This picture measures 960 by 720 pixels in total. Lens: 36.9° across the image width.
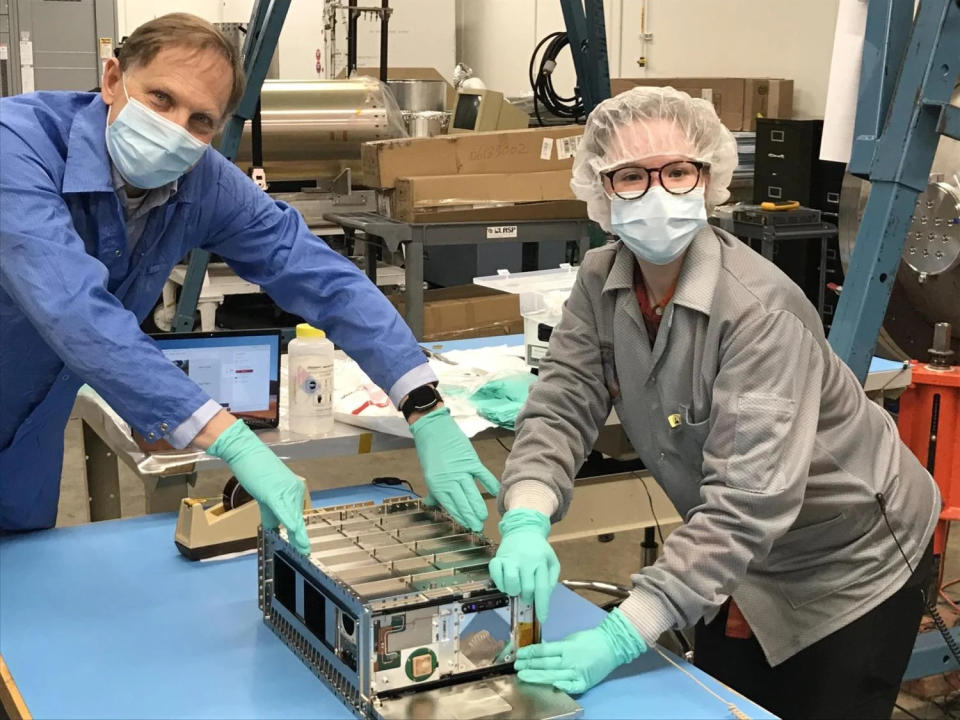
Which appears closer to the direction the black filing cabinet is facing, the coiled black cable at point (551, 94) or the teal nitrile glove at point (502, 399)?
the teal nitrile glove

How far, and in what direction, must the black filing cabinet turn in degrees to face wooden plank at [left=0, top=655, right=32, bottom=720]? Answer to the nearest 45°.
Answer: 0° — it already faces it

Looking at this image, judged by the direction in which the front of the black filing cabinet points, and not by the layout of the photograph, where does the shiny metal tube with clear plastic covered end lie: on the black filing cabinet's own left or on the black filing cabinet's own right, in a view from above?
on the black filing cabinet's own right

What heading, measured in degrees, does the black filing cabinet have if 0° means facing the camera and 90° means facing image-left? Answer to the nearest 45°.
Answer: approximately 0°

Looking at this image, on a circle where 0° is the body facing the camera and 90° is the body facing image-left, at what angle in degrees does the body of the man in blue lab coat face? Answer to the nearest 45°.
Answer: approximately 315°

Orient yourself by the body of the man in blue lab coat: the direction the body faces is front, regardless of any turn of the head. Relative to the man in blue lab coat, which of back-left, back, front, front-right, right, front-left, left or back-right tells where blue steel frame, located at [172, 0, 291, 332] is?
back-left

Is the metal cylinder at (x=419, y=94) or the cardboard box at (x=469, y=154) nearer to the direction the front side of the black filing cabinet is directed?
the cardboard box

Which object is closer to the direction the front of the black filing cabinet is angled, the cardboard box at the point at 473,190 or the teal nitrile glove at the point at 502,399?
the teal nitrile glove

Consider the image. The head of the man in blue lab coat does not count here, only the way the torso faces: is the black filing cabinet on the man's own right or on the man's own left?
on the man's own left
